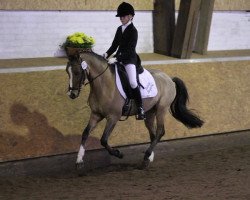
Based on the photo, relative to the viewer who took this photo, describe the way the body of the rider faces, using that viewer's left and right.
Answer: facing the viewer and to the left of the viewer

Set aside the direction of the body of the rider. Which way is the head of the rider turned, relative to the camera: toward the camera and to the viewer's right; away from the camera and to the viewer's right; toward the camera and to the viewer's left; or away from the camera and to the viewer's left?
toward the camera and to the viewer's left
